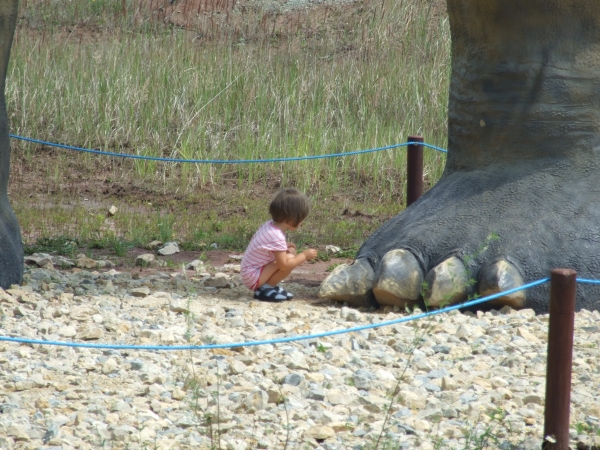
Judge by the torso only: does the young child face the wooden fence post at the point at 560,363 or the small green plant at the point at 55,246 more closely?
the wooden fence post

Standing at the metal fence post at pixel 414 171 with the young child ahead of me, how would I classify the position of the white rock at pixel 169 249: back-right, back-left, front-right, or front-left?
front-right

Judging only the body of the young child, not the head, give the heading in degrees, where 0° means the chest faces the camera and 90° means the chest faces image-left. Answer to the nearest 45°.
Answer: approximately 270°

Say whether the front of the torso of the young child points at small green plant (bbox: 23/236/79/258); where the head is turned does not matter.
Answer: no

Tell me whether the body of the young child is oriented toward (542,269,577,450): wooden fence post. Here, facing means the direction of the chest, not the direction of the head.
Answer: no

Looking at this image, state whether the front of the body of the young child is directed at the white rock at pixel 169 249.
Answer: no

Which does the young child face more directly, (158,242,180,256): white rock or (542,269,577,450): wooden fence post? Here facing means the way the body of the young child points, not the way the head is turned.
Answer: the wooden fence post

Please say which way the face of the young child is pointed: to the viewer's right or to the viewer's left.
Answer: to the viewer's right
